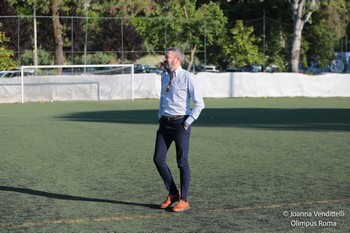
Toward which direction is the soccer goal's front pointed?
toward the camera

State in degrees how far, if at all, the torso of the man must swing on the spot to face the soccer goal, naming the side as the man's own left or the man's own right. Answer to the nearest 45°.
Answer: approximately 135° to the man's own right

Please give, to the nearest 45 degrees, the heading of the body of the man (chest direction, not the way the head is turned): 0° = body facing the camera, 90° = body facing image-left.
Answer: approximately 45°

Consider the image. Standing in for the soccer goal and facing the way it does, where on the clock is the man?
The man is roughly at 12 o'clock from the soccer goal.

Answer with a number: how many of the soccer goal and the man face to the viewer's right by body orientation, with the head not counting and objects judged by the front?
0
